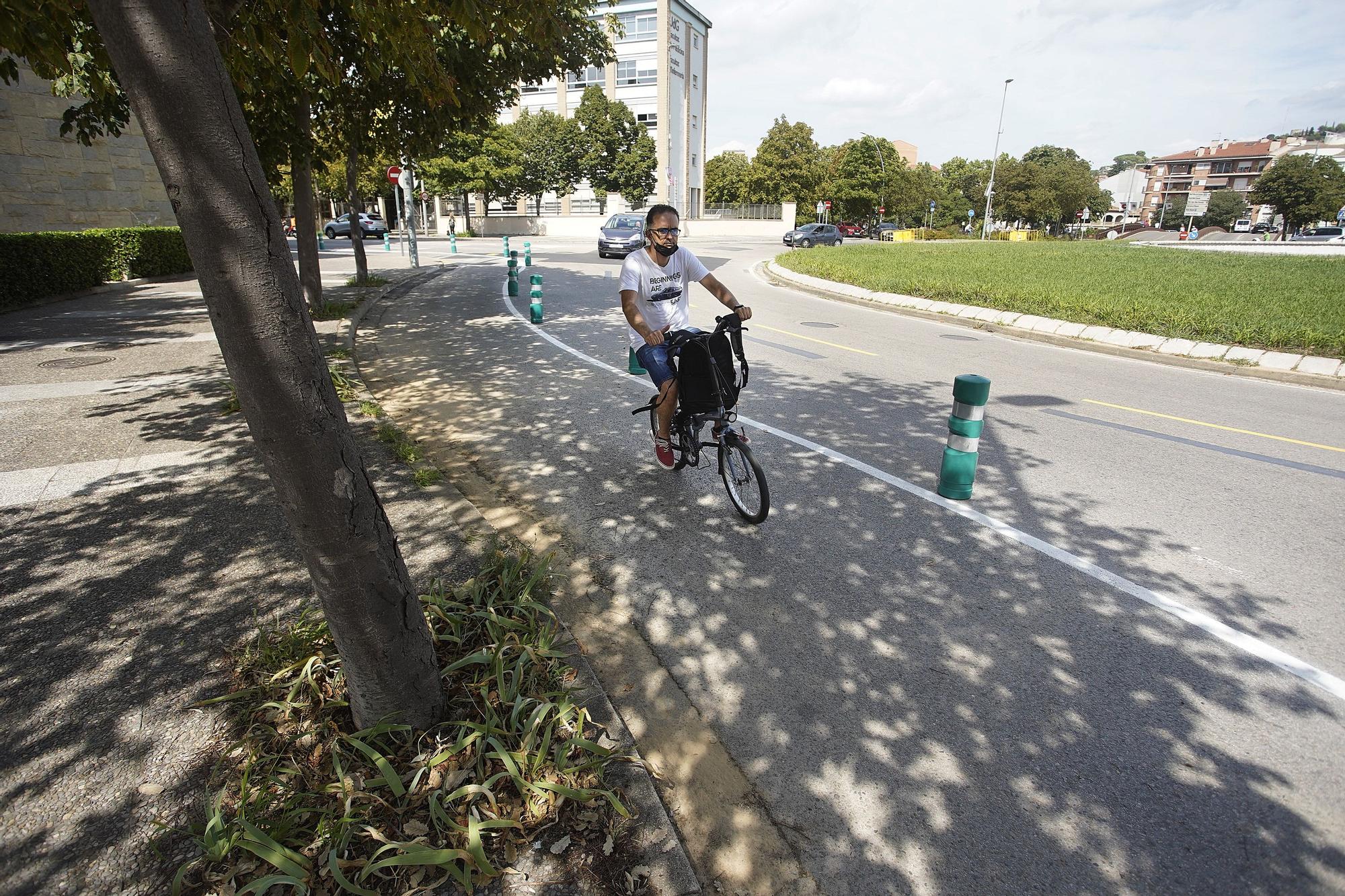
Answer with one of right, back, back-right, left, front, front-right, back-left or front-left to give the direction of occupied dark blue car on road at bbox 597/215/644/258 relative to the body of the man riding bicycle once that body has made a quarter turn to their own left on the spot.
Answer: front-left

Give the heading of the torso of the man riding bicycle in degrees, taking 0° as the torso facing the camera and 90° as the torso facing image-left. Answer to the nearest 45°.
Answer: approximately 315°

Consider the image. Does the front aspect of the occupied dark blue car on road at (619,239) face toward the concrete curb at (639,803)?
yes

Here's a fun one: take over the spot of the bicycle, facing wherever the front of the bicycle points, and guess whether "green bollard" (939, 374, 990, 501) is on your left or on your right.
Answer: on your left

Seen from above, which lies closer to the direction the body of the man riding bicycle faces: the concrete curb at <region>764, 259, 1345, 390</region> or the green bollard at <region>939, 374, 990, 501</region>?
the green bollard

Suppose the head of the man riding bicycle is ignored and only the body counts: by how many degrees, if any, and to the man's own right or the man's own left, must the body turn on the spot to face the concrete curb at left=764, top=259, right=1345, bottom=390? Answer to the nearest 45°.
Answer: approximately 90° to the man's own left

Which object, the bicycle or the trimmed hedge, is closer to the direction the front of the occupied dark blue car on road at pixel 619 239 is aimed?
the bicycle

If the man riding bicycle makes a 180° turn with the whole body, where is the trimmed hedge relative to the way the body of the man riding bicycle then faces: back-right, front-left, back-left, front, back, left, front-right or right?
front

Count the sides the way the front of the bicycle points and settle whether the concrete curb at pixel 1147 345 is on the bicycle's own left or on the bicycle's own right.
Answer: on the bicycle's own left

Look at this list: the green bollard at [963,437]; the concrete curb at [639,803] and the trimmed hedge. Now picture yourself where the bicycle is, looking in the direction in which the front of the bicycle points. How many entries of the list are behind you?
1

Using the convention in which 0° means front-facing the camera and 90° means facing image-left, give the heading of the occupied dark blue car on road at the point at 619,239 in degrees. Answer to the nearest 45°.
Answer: approximately 0°

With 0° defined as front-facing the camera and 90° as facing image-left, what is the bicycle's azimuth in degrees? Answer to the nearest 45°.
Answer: approximately 315°

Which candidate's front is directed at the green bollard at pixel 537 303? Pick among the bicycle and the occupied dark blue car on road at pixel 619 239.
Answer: the occupied dark blue car on road
